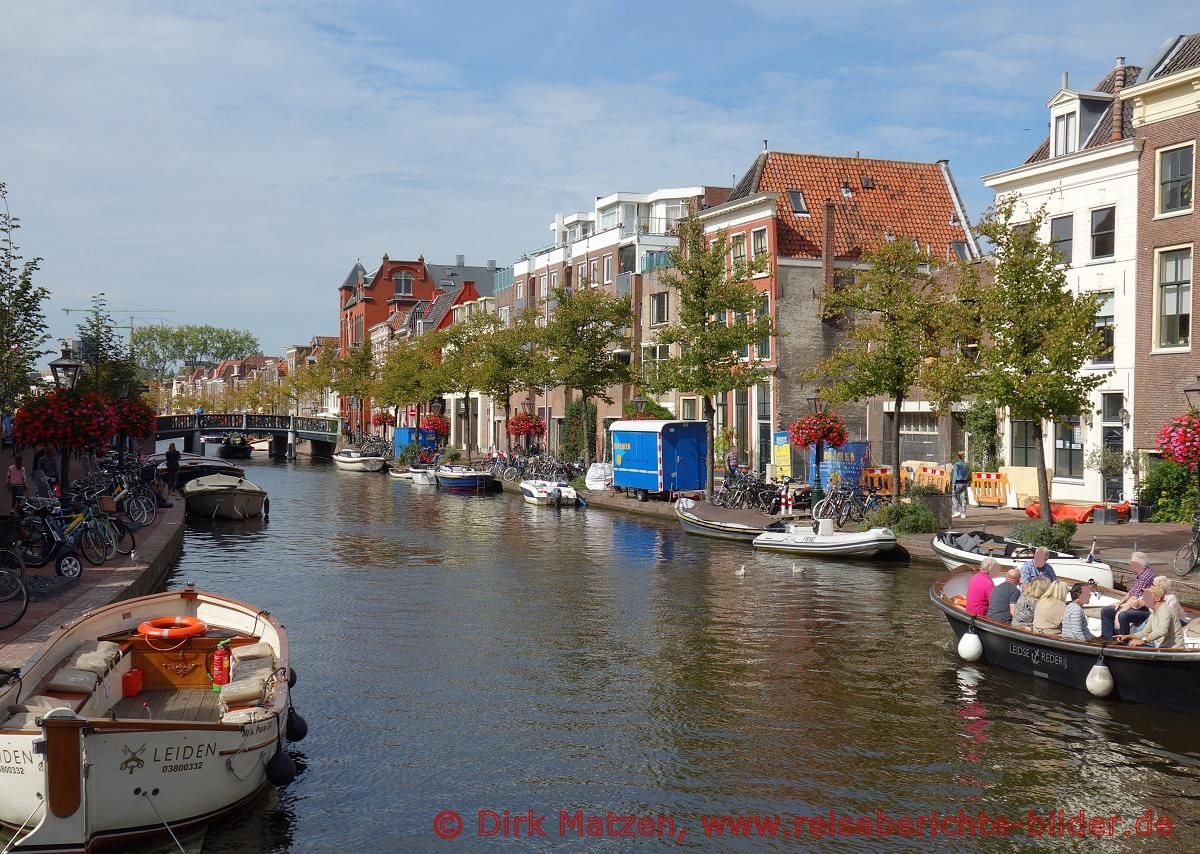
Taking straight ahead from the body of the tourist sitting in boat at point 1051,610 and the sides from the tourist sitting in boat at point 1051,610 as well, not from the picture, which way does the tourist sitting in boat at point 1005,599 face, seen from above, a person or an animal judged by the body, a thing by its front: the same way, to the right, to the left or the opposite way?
the same way

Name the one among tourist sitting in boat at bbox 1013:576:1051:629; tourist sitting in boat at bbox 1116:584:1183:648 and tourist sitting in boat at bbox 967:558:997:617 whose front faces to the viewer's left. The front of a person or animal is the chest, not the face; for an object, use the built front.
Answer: tourist sitting in boat at bbox 1116:584:1183:648

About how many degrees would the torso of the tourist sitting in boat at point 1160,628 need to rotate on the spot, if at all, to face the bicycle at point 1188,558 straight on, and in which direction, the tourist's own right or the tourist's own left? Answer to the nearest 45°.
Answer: approximately 90° to the tourist's own right

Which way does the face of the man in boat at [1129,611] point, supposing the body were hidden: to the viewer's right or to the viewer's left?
to the viewer's left

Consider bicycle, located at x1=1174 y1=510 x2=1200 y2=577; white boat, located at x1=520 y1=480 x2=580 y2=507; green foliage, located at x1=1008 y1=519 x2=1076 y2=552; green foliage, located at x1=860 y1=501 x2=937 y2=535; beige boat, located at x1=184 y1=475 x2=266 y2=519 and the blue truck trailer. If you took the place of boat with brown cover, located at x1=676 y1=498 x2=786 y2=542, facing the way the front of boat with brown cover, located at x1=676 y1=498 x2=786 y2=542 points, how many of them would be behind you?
3

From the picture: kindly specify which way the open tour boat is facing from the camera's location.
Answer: facing away from the viewer and to the left of the viewer

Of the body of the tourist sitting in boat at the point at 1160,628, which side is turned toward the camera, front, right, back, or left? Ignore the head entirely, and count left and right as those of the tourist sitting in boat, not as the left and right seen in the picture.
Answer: left

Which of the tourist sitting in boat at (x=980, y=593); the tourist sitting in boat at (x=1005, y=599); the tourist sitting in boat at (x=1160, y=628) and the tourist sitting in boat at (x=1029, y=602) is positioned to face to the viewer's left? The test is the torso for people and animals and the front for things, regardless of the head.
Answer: the tourist sitting in boat at (x=1160, y=628)

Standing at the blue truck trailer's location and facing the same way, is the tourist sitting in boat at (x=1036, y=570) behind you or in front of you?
behind
